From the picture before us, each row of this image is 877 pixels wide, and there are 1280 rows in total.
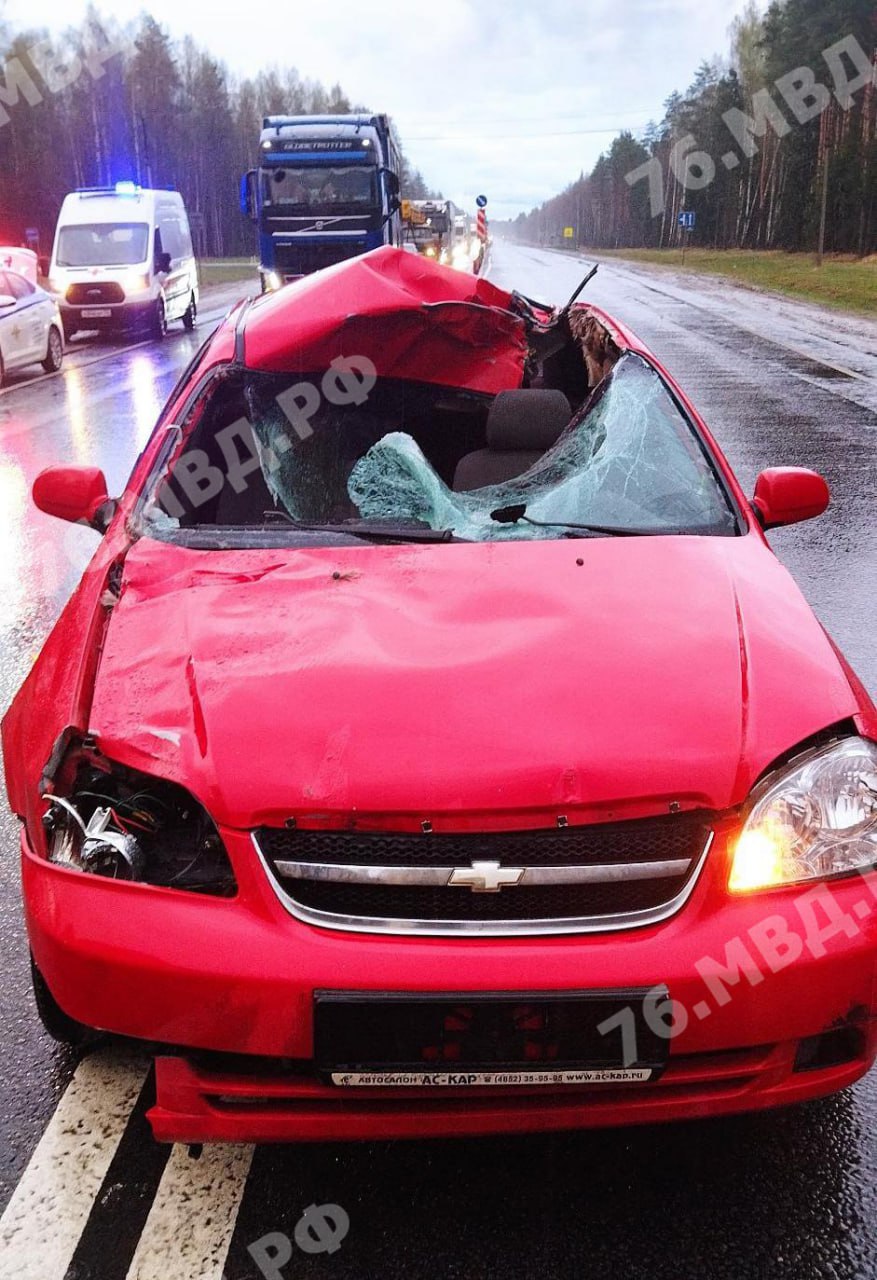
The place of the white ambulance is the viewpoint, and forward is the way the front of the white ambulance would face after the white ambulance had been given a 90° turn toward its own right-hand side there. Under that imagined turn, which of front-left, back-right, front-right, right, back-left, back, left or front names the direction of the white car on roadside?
left

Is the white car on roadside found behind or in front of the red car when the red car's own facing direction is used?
behind

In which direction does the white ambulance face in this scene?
toward the camera

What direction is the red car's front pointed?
toward the camera

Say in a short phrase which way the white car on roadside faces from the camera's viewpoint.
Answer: facing the viewer and to the left of the viewer

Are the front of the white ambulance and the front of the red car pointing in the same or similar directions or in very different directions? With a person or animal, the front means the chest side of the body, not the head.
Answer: same or similar directions

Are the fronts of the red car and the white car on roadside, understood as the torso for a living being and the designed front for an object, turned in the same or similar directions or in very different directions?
same or similar directions

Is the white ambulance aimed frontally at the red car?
yes

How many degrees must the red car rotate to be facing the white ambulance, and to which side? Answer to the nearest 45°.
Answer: approximately 180°

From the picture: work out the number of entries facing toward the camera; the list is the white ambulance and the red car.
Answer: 2

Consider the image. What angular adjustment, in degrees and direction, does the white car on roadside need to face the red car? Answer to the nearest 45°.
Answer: approximately 45° to its left
